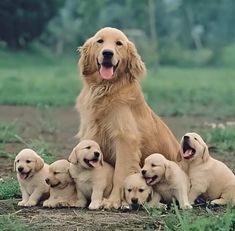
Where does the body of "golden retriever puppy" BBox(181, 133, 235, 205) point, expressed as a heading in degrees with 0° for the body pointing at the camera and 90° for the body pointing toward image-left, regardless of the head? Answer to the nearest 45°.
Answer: approximately 45°

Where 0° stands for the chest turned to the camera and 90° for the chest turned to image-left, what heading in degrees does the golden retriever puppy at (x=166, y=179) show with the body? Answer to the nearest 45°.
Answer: approximately 45°

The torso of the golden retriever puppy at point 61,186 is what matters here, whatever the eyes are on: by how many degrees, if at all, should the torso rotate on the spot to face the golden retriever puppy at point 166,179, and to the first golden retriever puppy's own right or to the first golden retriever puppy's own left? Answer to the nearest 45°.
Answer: approximately 135° to the first golden retriever puppy's own left

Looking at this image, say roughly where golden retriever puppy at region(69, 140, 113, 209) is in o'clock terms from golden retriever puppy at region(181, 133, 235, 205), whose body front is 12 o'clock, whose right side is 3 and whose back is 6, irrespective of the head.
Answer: golden retriever puppy at region(69, 140, 113, 209) is roughly at 1 o'clock from golden retriever puppy at region(181, 133, 235, 205).

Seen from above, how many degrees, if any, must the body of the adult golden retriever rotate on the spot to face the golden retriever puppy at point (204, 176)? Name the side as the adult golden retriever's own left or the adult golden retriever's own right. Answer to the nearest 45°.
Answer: approximately 90° to the adult golden retriever's own left

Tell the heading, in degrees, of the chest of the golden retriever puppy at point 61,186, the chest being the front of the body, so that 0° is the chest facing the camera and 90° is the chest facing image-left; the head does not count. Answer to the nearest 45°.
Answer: approximately 45°

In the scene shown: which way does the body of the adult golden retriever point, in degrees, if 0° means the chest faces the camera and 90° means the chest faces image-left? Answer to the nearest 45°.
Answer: approximately 45°
